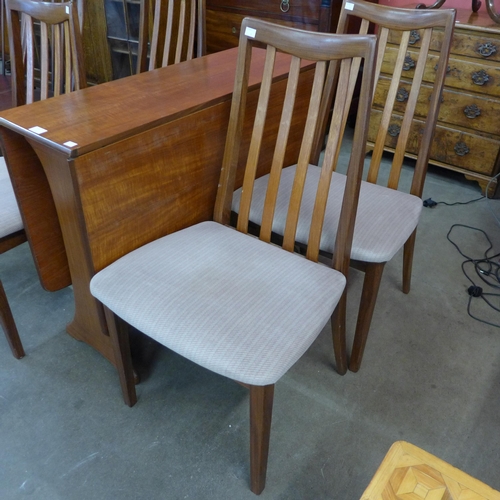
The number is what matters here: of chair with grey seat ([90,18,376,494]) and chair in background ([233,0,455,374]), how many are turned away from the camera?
0

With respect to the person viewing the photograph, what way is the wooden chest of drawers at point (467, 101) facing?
facing the viewer and to the left of the viewer

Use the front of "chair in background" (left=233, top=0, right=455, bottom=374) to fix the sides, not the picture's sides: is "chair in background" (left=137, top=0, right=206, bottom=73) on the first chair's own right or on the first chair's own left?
on the first chair's own right

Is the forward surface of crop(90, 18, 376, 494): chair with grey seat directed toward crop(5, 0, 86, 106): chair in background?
no

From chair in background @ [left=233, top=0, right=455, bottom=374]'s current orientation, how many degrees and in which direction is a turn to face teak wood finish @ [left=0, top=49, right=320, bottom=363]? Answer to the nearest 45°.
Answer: approximately 45° to its right

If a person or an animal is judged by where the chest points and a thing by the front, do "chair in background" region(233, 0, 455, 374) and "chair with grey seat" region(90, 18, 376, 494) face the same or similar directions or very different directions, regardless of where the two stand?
same or similar directions

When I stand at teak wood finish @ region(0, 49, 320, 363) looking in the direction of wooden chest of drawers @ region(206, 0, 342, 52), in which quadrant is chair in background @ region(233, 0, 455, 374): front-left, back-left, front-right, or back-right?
front-right

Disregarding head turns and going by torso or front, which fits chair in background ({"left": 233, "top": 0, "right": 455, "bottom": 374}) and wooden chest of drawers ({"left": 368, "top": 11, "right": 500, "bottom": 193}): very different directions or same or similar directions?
same or similar directions

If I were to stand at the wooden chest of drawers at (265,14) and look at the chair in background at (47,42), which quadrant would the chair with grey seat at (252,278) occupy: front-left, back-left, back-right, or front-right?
front-left

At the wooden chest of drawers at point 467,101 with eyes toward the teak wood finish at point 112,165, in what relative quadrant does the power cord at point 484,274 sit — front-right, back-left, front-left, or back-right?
front-left

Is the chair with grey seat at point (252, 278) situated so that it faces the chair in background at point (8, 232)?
no

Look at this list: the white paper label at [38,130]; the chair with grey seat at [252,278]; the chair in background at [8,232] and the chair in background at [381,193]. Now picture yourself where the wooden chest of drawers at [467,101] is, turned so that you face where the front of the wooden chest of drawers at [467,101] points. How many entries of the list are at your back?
0

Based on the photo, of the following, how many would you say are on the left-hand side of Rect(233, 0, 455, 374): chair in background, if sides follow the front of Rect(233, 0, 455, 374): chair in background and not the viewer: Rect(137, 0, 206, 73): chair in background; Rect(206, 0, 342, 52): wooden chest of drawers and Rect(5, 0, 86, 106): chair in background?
0

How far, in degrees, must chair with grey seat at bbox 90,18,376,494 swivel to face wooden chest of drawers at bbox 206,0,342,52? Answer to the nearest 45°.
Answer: approximately 135° to its right

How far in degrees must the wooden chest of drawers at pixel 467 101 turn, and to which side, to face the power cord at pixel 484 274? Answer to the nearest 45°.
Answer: approximately 45° to its left

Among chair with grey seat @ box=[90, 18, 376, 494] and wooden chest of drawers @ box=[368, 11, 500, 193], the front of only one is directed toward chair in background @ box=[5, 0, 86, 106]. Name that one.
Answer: the wooden chest of drawers
